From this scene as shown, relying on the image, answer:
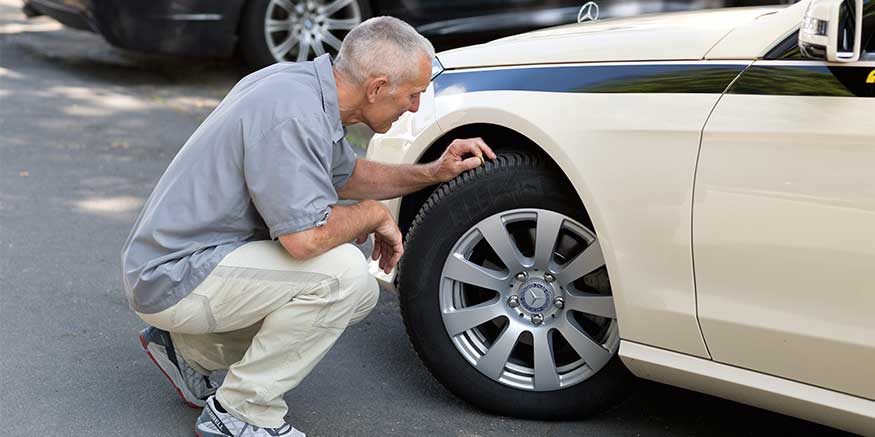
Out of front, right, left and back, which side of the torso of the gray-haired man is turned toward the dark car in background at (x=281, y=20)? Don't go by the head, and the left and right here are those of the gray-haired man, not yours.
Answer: left

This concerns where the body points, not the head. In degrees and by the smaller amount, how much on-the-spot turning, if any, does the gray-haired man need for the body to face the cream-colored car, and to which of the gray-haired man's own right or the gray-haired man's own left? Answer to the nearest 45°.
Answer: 0° — they already face it

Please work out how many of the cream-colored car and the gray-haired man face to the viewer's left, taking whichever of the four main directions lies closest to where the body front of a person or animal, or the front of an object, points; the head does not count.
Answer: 1

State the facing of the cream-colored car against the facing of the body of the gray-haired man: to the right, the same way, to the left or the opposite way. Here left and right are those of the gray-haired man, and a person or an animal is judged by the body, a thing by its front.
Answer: the opposite way

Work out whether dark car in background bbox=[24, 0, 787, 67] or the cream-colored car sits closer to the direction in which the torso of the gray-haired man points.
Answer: the cream-colored car

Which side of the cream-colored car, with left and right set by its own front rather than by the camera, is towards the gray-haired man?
front

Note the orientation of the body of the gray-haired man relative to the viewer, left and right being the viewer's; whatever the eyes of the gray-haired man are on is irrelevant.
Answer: facing to the right of the viewer

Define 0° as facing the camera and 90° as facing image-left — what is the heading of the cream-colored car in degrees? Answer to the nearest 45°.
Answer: approximately 90°

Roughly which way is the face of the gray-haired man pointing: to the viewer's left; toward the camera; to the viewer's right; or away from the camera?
to the viewer's right
